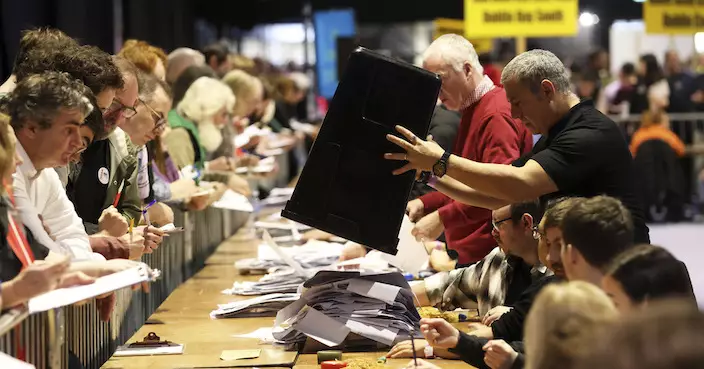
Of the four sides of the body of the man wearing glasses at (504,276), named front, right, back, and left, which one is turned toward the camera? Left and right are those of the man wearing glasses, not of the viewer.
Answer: left

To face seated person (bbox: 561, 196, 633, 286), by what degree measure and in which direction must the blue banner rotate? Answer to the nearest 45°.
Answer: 0° — it already faces them

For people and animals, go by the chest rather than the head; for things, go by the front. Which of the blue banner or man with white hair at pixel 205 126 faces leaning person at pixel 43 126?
the blue banner

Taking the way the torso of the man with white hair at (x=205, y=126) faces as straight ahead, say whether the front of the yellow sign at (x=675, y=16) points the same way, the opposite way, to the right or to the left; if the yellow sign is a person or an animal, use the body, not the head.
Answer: to the right

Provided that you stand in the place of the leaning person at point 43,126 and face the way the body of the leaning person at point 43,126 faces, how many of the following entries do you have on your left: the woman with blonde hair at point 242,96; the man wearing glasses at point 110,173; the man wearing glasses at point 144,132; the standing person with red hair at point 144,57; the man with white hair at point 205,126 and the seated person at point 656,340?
5

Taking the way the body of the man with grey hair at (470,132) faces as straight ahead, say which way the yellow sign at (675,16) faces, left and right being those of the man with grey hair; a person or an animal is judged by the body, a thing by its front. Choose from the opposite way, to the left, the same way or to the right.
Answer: to the left

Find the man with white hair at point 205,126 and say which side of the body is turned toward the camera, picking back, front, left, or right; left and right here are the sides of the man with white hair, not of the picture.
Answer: right

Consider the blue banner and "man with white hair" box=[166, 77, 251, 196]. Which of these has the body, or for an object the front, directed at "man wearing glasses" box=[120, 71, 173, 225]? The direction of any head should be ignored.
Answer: the blue banner

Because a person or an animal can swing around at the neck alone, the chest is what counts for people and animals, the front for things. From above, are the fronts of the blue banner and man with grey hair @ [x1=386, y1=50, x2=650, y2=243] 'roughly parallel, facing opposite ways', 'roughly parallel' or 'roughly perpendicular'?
roughly perpendicular

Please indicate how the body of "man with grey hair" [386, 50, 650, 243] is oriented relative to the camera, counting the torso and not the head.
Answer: to the viewer's left

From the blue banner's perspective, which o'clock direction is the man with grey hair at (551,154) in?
The man with grey hair is roughly at 12 o'clock from the blue banner.

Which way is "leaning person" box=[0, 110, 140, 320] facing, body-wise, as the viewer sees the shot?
to the viewer's right

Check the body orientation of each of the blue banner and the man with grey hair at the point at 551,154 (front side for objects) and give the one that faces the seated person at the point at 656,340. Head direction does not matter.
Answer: the blue banner

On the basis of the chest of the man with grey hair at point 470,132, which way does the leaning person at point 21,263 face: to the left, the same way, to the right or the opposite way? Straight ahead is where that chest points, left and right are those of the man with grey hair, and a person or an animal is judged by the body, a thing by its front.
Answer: the opposite way

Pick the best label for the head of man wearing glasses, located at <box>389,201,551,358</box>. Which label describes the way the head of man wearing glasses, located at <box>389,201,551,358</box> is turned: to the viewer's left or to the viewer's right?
to the viewer's left

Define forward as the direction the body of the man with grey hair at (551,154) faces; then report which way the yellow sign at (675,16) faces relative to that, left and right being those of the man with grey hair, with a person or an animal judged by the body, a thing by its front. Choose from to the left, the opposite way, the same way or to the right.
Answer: to the left

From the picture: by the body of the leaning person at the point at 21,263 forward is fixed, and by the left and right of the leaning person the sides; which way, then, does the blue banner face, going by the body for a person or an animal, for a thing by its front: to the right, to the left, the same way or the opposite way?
to the right

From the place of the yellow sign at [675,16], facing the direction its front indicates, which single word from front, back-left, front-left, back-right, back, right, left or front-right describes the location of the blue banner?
back-right

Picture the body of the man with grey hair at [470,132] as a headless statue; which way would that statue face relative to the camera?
to the viewer's left
